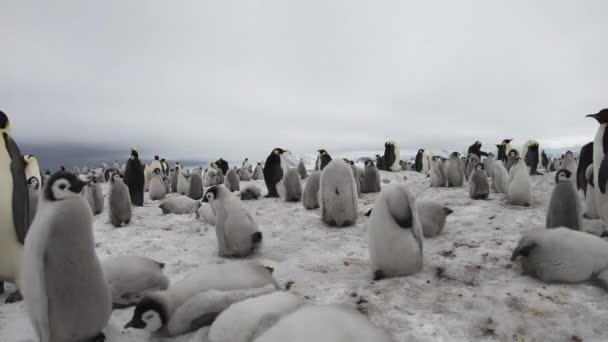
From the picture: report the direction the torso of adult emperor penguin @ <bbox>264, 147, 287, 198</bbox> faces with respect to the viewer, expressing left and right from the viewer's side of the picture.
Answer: facing to the right of the viewer

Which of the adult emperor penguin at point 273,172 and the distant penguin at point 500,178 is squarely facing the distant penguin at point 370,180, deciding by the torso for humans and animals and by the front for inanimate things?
the adult emperor penguin

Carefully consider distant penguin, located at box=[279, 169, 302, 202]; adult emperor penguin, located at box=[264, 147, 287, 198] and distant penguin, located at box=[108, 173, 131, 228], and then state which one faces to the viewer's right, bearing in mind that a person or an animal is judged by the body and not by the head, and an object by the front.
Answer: the adult emperor penguin

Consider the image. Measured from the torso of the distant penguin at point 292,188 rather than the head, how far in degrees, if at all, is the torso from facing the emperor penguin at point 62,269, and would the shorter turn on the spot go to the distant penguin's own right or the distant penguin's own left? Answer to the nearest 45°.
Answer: approximately 180°

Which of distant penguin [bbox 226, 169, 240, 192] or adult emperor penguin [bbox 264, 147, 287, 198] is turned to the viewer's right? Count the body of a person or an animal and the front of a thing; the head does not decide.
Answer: the adult emperor penguin

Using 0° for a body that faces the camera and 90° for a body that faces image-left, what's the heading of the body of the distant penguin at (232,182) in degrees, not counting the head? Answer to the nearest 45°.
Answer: approximately 180°

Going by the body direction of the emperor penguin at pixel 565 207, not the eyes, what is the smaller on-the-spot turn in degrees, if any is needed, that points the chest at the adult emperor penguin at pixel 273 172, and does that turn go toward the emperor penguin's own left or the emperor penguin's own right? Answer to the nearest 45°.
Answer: approximately 90° to the emperor penguin's own right
